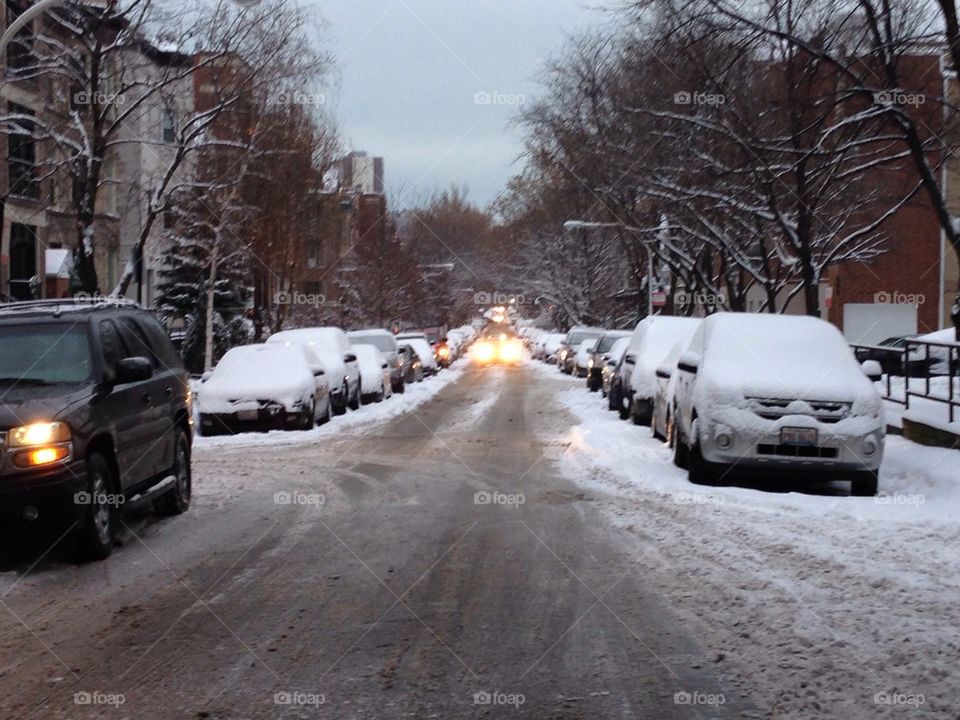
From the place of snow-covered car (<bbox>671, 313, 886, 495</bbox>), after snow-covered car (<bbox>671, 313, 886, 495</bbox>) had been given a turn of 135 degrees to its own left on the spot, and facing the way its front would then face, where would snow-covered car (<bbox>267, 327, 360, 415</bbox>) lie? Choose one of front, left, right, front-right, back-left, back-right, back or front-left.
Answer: left

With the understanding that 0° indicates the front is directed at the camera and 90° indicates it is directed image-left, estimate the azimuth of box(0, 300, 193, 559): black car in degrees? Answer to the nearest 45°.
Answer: approximately 45°

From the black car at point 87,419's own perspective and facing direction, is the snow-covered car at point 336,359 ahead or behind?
behind

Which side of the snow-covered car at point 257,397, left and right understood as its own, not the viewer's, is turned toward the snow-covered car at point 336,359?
back

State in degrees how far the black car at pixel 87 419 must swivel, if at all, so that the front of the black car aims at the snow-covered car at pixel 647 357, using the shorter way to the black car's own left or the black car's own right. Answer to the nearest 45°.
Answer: approximately 180°

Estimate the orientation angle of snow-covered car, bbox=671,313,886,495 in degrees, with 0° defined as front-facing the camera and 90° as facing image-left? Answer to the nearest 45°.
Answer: approximately 0°

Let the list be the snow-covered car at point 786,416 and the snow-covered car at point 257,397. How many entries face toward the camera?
2

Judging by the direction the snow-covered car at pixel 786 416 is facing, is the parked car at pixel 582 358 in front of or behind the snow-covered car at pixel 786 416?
behind

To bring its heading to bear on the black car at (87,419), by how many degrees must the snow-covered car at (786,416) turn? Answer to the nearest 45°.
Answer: approximately 45° to its right

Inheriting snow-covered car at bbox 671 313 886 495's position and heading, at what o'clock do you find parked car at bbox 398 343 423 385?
The parked car is roughly at 5 o'clock from the snow-covered car.
